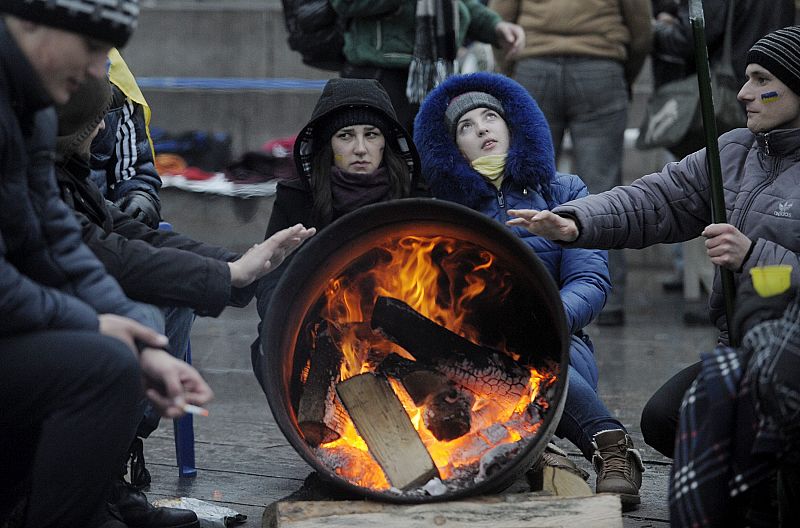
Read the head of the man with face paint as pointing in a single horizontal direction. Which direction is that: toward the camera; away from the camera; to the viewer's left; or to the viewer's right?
to the viewer's left

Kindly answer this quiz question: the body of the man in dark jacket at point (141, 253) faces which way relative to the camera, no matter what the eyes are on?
to the viewer's right

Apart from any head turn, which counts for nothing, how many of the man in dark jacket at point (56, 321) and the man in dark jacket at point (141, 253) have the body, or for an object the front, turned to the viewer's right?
2

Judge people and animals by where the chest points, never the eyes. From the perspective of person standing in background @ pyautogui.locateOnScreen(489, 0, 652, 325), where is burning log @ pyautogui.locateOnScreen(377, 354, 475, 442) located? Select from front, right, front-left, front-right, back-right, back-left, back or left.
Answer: back

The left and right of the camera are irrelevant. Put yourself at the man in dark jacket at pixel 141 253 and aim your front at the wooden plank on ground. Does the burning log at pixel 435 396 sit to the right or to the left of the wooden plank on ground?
left

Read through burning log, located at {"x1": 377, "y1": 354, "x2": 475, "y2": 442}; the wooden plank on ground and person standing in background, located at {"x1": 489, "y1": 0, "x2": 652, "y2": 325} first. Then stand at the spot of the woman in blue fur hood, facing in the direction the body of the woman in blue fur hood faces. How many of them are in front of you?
2

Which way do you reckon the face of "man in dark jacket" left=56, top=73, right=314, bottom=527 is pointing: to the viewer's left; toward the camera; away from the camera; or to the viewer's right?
to the viewer's right

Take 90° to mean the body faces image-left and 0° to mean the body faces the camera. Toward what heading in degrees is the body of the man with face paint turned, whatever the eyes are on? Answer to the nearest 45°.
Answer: approximately 45°

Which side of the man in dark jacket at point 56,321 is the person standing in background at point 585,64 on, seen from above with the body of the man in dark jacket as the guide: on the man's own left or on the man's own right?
on the man's own left

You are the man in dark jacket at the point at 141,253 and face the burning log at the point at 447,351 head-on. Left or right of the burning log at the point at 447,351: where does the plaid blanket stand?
right

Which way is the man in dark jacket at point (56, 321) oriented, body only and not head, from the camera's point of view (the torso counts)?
to the viewer's right

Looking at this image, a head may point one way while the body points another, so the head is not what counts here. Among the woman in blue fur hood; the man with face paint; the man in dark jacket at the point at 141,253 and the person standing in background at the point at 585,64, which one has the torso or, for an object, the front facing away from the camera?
the person standing in background

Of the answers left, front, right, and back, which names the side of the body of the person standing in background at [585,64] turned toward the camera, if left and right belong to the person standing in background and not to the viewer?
back
